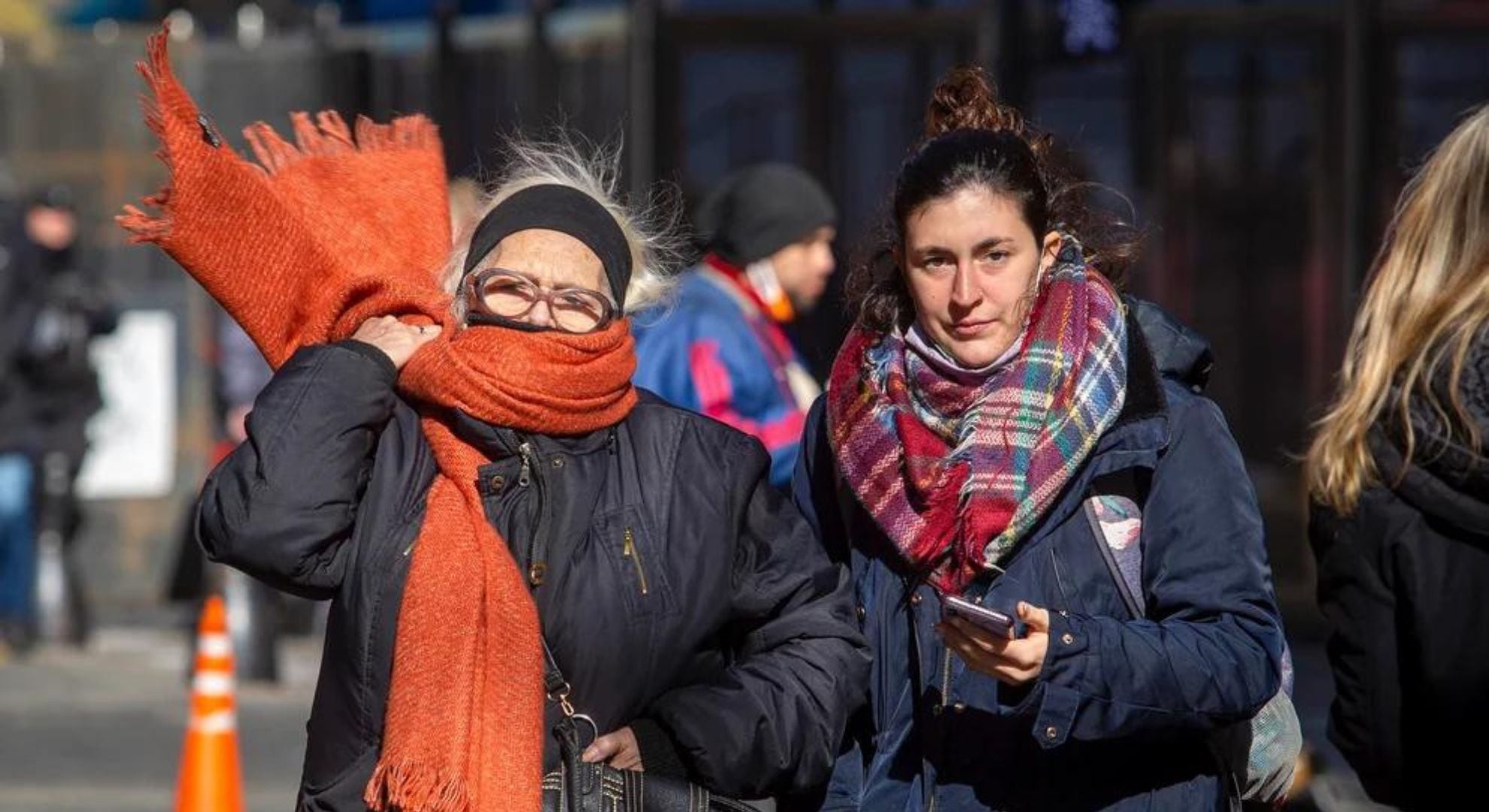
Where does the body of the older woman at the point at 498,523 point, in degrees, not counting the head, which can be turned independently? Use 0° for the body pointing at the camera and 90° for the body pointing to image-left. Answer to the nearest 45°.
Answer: approximately 0°

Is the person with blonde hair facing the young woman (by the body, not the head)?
no

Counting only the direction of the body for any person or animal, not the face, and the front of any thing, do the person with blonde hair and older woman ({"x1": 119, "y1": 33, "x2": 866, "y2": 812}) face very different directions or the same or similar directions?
very different directions

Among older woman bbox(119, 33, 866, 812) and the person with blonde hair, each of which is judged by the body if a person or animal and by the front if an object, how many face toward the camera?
1

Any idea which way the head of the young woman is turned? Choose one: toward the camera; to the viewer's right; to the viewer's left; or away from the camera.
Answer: toward the camera

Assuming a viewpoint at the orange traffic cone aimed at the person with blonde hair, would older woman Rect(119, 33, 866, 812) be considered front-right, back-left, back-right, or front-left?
front-right

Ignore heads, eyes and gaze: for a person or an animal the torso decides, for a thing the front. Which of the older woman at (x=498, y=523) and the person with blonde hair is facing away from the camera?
the person with blonde hair

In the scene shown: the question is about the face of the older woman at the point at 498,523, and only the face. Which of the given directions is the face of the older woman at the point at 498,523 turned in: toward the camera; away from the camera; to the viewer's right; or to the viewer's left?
toward the camera

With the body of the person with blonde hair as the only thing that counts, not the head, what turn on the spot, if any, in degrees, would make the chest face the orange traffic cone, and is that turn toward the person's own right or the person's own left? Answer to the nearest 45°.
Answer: approximately 45° to the person's own left

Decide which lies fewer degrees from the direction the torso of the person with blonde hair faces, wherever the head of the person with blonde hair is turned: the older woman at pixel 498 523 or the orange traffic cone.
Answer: the orange traffic cone

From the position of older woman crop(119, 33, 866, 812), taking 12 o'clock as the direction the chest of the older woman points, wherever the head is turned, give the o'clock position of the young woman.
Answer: The young woman is roughly at 9 o'clock from the older woman.

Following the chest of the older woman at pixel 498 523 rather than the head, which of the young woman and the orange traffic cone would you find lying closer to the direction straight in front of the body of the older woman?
the young woman

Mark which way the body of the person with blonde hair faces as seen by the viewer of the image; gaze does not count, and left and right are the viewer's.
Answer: facing away from the viewer

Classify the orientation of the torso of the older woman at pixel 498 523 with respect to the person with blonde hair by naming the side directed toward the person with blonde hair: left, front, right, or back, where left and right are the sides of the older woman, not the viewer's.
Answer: left
